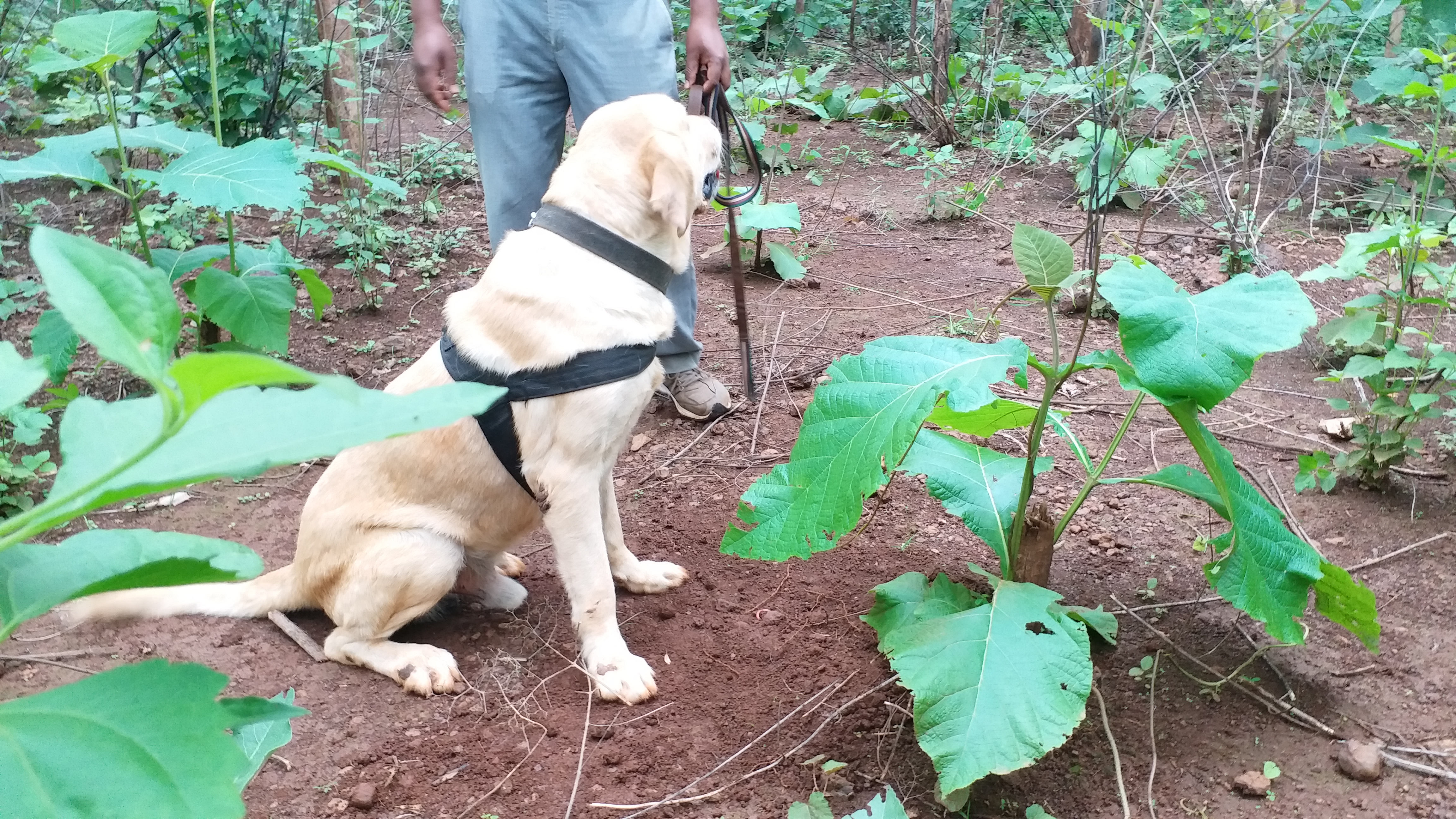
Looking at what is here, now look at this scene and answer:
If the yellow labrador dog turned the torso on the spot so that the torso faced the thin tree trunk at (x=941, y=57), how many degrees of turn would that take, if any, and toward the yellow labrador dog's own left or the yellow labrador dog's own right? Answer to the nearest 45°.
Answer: approximately 45° to the yellow labrador dog's own left

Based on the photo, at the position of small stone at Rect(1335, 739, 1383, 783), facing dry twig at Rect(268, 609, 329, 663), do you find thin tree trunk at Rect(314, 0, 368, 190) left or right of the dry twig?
right
